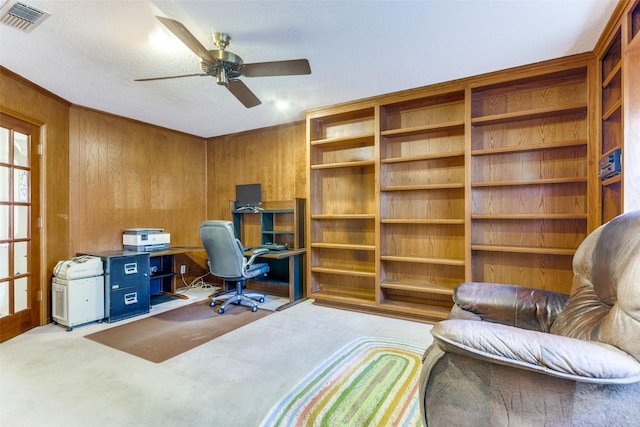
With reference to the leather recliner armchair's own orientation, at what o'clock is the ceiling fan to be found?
The ceiling fan is roughly at 12 o'clock from the leather recliner armchair.

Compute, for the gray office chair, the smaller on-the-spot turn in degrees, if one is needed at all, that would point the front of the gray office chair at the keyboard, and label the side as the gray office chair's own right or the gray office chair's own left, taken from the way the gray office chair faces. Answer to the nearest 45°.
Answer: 0° — it already faces it

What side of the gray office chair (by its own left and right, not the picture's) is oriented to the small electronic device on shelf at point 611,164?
right

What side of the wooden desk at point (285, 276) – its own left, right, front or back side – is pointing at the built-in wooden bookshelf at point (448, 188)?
left

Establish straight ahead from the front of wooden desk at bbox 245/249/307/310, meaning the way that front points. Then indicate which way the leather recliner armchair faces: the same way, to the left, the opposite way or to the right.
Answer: to the right

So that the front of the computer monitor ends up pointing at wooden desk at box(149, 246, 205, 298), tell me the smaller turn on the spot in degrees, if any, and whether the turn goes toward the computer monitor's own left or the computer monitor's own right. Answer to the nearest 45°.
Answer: approximately 90° to the computer monitor's own right

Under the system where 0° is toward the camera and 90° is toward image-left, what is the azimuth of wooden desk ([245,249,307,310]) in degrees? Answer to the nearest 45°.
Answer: approximately 45°

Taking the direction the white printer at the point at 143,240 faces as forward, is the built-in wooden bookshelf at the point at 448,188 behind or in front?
in front

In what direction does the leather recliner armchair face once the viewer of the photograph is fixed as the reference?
facing to the left of the viewer

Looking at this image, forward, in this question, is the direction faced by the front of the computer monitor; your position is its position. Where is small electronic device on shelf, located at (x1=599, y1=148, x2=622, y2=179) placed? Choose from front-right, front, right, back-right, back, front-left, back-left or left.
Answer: front-left

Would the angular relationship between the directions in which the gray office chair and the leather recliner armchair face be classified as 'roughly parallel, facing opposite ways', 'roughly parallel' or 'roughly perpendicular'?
roughly perpendicular
